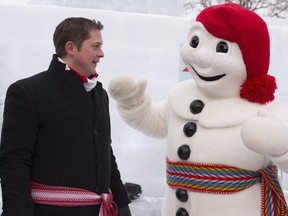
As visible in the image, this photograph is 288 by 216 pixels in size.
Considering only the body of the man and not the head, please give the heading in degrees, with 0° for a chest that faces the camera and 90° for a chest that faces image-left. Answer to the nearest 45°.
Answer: approximately 315°

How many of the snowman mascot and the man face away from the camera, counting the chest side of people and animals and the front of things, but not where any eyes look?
0

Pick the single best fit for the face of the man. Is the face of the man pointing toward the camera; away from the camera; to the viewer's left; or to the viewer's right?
to the viewer's right

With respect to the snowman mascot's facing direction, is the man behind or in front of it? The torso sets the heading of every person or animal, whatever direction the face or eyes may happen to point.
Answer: in front

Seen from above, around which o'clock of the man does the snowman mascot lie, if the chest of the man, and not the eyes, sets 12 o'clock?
The snowman mascot is roughly at 10 o'clock from the man.

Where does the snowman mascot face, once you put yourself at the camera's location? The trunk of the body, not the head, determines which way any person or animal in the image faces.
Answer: facing the viewer and to the left of the viewer

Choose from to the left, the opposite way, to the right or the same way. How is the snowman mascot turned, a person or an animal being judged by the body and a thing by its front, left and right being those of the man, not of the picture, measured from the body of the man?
to the right
